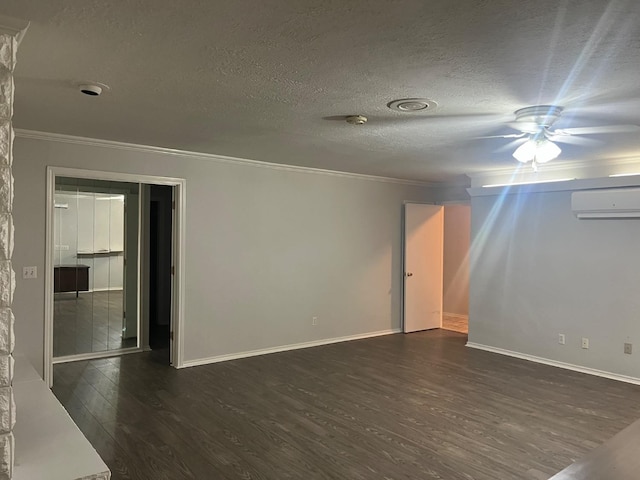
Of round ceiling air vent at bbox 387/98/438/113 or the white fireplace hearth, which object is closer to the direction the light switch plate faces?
the white fireplace hearth

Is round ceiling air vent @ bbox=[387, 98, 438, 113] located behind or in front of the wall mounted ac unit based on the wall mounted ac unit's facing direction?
in front

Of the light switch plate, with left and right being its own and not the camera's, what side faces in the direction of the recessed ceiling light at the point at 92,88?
front

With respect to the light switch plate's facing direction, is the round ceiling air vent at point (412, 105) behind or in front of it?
in front

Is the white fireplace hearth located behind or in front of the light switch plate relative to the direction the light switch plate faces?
in front

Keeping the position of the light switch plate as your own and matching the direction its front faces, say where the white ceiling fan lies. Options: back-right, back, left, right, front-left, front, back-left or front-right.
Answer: front-left

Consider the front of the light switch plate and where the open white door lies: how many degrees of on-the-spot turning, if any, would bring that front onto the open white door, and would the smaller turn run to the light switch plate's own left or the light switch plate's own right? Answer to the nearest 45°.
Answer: approximately 90° to the light switch plate's own left
